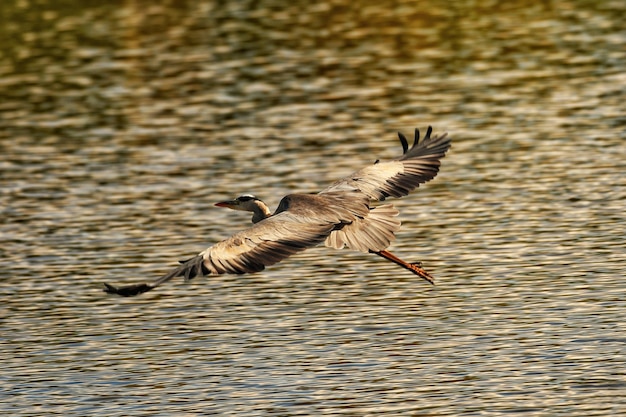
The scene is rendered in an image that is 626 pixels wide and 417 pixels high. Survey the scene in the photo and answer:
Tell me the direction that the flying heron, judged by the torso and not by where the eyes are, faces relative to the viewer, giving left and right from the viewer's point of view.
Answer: facing away from the viewer and to the left of the viewer
